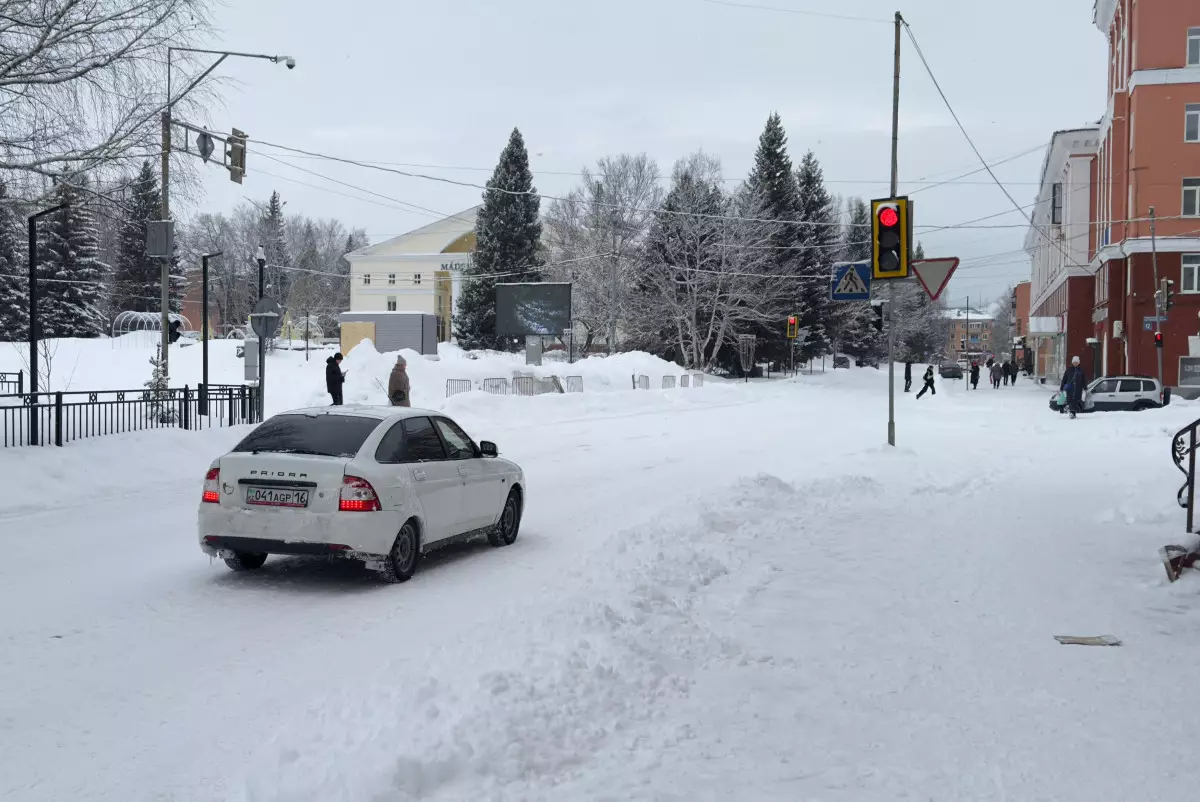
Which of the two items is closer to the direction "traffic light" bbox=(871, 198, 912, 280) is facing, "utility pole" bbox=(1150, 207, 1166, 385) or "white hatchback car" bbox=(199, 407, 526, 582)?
the white hatchback car

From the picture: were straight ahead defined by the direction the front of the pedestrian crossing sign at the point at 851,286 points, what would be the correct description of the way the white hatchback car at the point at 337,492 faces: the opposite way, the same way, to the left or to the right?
the opposite way

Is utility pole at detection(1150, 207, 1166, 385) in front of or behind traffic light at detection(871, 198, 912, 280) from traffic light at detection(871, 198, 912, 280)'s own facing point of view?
behind

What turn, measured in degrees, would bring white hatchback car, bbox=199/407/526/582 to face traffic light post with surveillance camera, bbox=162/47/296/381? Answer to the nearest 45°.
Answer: approximately 45° to its left

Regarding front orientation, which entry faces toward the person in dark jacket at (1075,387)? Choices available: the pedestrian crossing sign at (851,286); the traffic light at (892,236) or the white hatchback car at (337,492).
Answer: the white hatchback car

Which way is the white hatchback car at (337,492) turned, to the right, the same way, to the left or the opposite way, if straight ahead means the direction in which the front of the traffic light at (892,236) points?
the opposite way

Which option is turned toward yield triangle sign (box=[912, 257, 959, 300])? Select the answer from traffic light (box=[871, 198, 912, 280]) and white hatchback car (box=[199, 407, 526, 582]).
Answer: the white hatchback car

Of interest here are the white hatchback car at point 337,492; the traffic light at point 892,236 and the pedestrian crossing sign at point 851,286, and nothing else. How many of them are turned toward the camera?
2

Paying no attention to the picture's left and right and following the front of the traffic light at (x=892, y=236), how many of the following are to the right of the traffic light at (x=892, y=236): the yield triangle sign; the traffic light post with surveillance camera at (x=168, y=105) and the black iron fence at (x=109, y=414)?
2

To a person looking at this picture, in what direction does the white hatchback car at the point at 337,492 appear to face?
facing away from the viewer and to the right of the viewer

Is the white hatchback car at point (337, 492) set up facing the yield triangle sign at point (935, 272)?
yes
